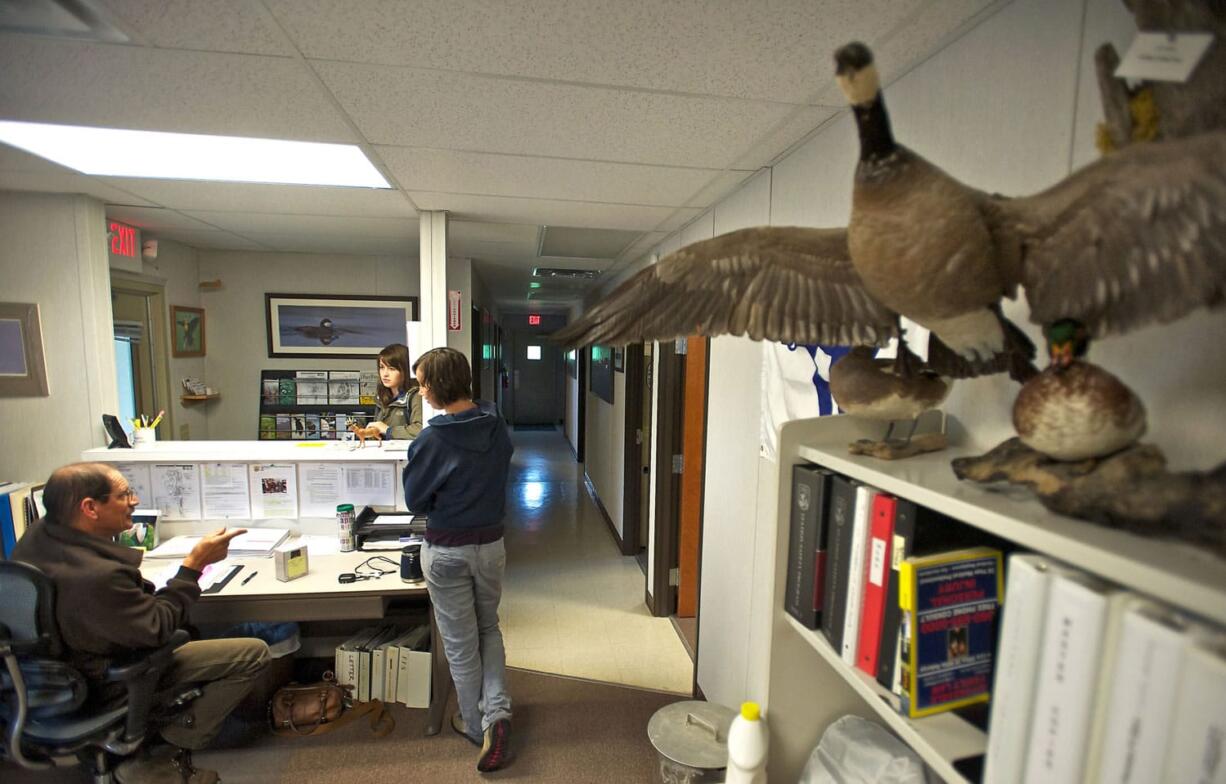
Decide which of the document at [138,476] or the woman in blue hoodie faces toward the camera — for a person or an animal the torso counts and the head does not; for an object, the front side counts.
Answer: the document

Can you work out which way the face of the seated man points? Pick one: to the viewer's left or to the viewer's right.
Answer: to the viewer's right

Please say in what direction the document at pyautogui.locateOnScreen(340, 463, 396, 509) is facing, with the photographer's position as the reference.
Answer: facing the viewer

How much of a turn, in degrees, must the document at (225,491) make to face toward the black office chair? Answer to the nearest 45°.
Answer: approximately 45° to its right

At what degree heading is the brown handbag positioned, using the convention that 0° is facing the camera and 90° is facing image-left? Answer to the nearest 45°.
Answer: approximately 0°

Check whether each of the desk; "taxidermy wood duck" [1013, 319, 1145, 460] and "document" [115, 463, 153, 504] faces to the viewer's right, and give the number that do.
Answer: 0

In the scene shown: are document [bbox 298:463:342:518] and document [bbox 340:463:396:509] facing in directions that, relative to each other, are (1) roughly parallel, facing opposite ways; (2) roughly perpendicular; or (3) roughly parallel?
roughly parallel

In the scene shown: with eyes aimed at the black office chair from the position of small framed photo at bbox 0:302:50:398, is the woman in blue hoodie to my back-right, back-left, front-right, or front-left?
front-left

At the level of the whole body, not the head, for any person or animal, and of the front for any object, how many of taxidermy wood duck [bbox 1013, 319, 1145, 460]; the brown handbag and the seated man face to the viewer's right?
1

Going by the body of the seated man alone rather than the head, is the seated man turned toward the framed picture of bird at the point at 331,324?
no

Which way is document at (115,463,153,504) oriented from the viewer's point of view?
toward the camera

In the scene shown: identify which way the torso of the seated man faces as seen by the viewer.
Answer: to the viewer's right

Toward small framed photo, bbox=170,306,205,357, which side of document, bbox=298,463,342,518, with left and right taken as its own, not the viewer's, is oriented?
back

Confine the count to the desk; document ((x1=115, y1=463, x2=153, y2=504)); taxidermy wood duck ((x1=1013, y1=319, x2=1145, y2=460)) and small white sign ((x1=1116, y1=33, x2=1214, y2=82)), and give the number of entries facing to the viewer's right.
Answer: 0

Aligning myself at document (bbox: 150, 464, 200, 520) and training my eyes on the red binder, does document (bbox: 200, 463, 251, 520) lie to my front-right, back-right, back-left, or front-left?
front-left
